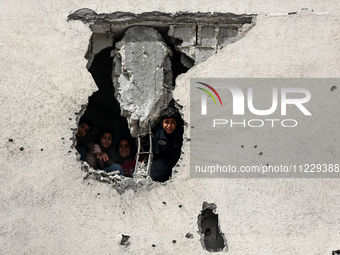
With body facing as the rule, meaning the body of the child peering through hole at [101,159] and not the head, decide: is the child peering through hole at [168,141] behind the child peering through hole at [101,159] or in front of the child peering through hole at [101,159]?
in front

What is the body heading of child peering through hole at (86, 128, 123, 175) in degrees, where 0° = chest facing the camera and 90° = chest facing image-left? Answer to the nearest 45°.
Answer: approximately 315°

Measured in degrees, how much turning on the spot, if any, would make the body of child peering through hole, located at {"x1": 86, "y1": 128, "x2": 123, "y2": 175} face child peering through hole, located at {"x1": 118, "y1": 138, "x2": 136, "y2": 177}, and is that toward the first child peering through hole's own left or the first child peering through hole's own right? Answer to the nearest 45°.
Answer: approximately 90° to the first child peering through hole's own left
